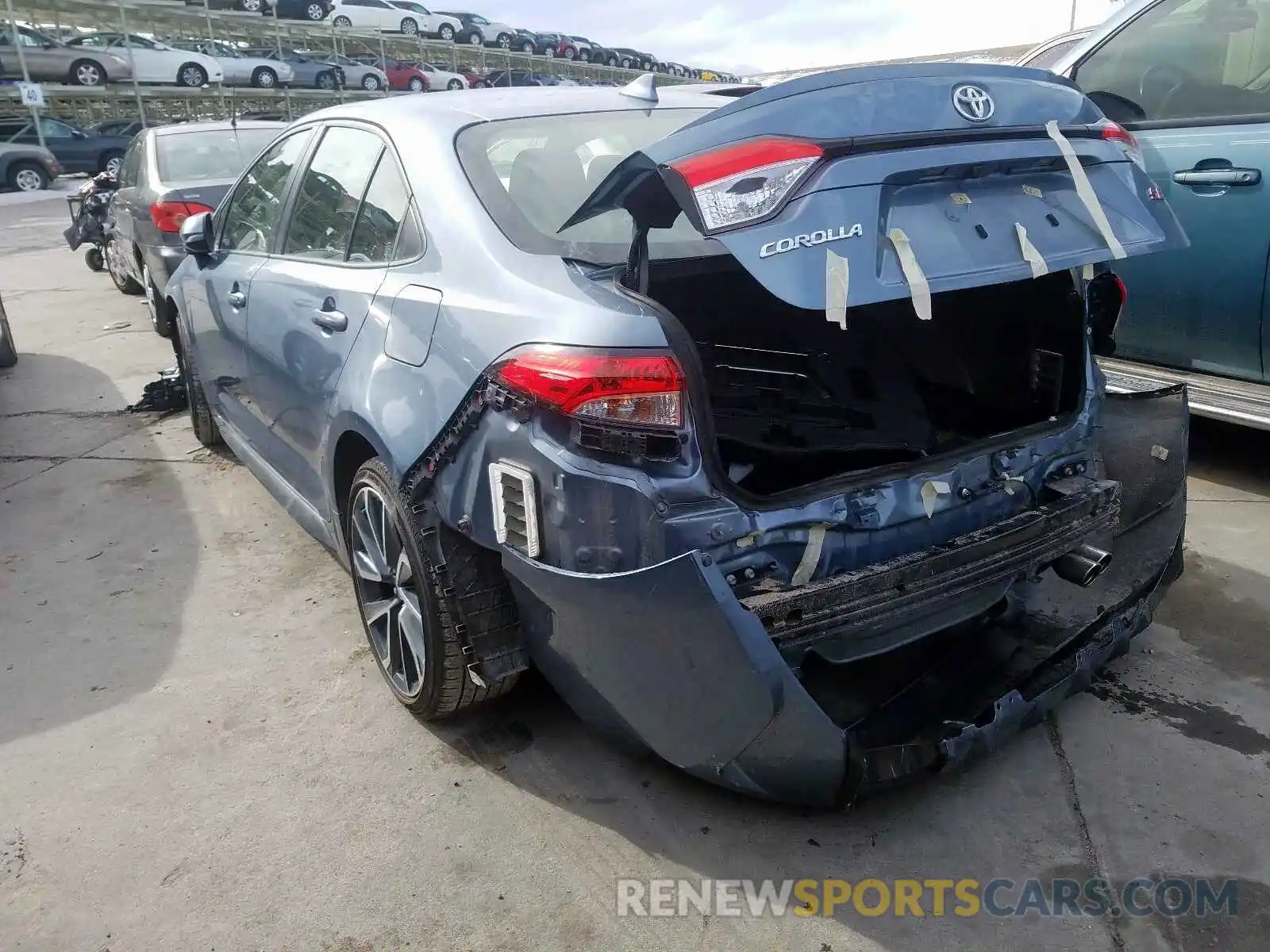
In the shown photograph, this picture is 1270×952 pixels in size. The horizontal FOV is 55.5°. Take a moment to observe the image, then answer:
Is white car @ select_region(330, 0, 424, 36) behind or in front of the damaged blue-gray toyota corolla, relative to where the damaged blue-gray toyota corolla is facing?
in front

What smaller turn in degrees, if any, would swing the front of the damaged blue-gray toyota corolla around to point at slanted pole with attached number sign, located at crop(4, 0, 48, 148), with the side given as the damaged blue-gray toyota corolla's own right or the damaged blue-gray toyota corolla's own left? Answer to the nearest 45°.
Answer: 0° — it already faces it

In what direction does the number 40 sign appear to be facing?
toward the camera

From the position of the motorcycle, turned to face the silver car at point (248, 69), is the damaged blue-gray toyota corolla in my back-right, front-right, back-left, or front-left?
back-right

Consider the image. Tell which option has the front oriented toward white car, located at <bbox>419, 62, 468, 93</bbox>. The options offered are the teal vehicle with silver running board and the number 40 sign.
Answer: the teal vehicle with silver running board
